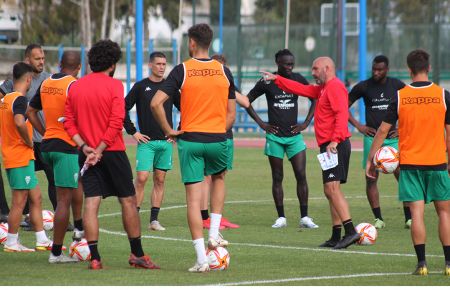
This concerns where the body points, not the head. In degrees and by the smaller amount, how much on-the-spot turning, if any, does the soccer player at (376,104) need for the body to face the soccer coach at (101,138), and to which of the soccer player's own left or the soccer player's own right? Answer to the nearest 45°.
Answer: approximately 45° to the soccer player's own right

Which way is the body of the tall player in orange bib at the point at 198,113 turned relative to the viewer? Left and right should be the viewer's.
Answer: facing away from the viewer

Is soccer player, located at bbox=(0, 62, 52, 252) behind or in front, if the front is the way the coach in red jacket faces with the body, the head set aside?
in front

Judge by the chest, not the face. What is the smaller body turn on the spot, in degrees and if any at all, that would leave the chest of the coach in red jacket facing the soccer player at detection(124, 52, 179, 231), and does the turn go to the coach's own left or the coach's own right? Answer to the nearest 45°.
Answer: approximately 45° to the coach's own right

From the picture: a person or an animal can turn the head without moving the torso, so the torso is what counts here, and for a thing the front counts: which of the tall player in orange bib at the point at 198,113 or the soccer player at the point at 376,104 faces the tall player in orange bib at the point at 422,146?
the soccer player

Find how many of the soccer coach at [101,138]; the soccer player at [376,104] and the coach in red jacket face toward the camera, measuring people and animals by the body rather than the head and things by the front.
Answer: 1

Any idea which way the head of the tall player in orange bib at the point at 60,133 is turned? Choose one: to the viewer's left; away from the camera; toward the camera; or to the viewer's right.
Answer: away from the camera

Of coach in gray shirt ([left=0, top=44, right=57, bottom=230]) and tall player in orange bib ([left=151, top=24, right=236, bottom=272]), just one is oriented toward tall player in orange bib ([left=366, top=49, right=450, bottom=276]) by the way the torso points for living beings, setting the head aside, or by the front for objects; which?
the coach in gray shirt

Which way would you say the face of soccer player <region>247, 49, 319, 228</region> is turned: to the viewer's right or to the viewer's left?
to the viewer's right

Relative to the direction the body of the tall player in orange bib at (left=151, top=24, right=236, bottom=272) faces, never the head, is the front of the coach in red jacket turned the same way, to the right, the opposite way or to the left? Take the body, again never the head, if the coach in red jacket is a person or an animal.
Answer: to the left

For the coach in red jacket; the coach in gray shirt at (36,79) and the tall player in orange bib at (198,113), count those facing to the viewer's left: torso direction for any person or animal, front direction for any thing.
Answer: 1
